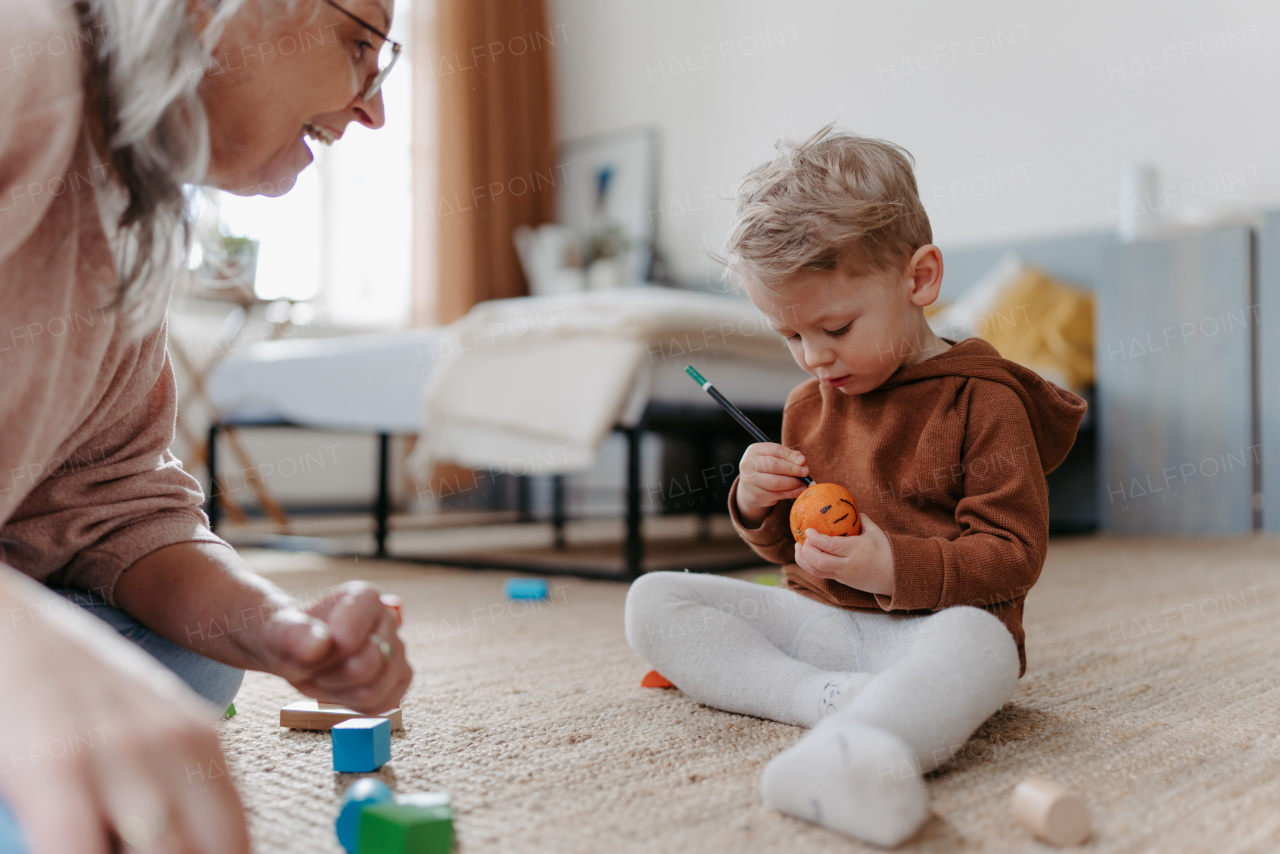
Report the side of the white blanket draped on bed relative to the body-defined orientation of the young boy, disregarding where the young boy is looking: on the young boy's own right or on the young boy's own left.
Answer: on the young boy's own right

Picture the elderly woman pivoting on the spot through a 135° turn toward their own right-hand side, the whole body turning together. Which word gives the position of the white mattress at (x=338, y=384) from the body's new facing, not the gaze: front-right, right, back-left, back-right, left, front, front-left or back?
back-right

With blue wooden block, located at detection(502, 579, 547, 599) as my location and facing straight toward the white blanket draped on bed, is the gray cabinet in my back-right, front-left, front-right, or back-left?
front-right

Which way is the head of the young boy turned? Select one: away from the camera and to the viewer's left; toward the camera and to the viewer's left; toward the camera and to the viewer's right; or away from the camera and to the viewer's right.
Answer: toward the camera and to the viewer's left

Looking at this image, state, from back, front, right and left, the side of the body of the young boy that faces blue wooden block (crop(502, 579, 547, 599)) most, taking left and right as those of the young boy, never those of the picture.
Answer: right

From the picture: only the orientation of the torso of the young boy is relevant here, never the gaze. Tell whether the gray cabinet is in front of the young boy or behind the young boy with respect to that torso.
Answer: behind

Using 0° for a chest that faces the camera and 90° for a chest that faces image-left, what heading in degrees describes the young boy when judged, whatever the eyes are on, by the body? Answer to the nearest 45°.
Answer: approximately 45°

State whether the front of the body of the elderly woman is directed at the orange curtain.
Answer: no

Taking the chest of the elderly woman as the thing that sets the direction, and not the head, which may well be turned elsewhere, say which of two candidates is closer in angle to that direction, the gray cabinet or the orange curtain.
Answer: the gray cabinet

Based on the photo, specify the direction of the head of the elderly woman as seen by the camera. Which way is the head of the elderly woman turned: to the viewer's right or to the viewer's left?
to the viewer's right

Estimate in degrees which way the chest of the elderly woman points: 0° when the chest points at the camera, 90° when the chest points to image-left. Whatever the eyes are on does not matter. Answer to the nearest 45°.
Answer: approximately 270°
